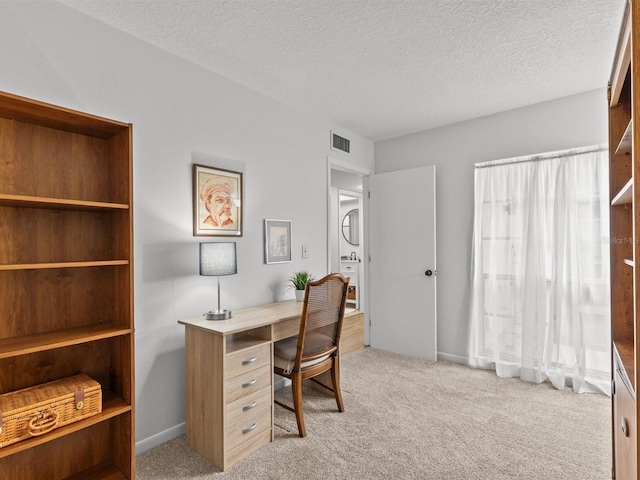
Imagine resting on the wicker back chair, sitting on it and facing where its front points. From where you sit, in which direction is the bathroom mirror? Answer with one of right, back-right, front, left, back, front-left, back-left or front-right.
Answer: front-right

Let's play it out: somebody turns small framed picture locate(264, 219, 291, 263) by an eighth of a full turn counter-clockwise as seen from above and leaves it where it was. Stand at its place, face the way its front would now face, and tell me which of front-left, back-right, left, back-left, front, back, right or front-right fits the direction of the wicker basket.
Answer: back-right

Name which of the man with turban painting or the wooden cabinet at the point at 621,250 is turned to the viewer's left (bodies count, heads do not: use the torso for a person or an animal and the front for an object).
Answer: the wooden cabinet

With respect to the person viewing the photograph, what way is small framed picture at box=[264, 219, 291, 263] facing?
facing the viewer and to the right of the viewer

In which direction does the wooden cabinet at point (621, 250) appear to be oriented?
to the viewer's left

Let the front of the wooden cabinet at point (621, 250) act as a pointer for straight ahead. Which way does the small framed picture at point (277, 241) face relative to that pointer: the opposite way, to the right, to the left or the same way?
the opposite way

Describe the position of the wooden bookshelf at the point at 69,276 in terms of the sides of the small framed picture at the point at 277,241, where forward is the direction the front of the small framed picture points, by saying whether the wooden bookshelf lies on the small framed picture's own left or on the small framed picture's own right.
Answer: on the small framed picture's own right

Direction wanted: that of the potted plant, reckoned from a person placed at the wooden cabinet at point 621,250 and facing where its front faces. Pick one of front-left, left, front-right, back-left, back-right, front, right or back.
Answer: front

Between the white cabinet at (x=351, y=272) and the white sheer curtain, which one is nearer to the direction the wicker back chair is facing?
the white cabinet

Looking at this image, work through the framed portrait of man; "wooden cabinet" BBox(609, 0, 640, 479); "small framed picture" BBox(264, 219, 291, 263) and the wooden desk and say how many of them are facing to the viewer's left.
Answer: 1

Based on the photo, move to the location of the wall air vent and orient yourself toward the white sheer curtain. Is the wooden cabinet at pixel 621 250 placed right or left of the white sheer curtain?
right

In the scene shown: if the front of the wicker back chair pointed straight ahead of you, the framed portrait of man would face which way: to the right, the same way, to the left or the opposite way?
the opposite way

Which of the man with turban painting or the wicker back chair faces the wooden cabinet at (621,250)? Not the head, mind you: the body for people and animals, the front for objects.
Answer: the man with turban painting

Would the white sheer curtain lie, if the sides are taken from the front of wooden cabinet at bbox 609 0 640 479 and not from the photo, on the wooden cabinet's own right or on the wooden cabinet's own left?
on the wooden cabinet's own right

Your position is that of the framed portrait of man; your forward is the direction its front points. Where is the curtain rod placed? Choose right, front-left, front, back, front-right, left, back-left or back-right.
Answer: front-left

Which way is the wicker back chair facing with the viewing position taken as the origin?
facing away from the viewer and to the left of the viewer
